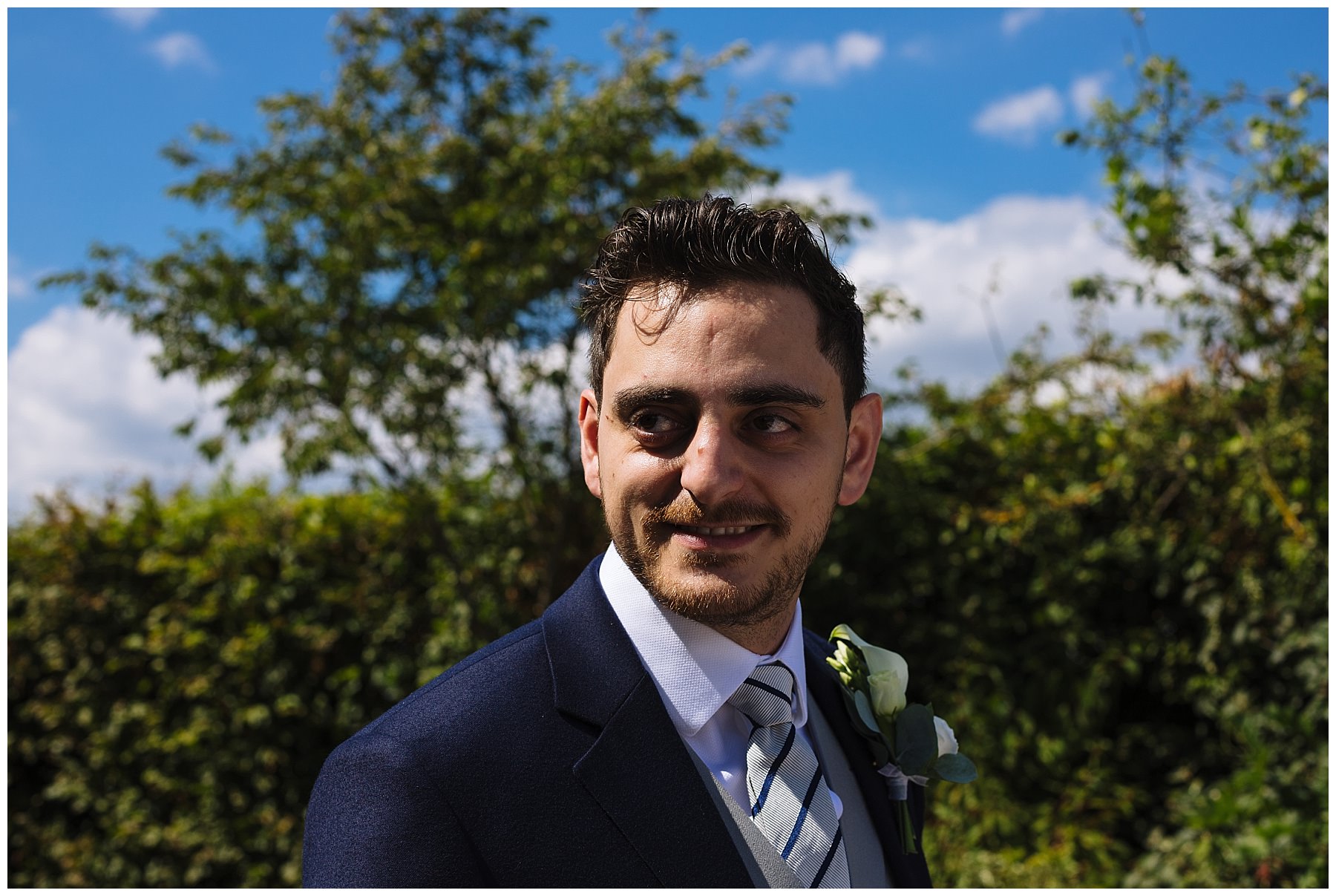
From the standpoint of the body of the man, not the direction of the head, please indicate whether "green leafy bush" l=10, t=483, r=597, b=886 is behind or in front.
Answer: behind

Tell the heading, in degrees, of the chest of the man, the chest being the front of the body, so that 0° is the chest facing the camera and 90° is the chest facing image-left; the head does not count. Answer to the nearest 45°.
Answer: approximately 315°
